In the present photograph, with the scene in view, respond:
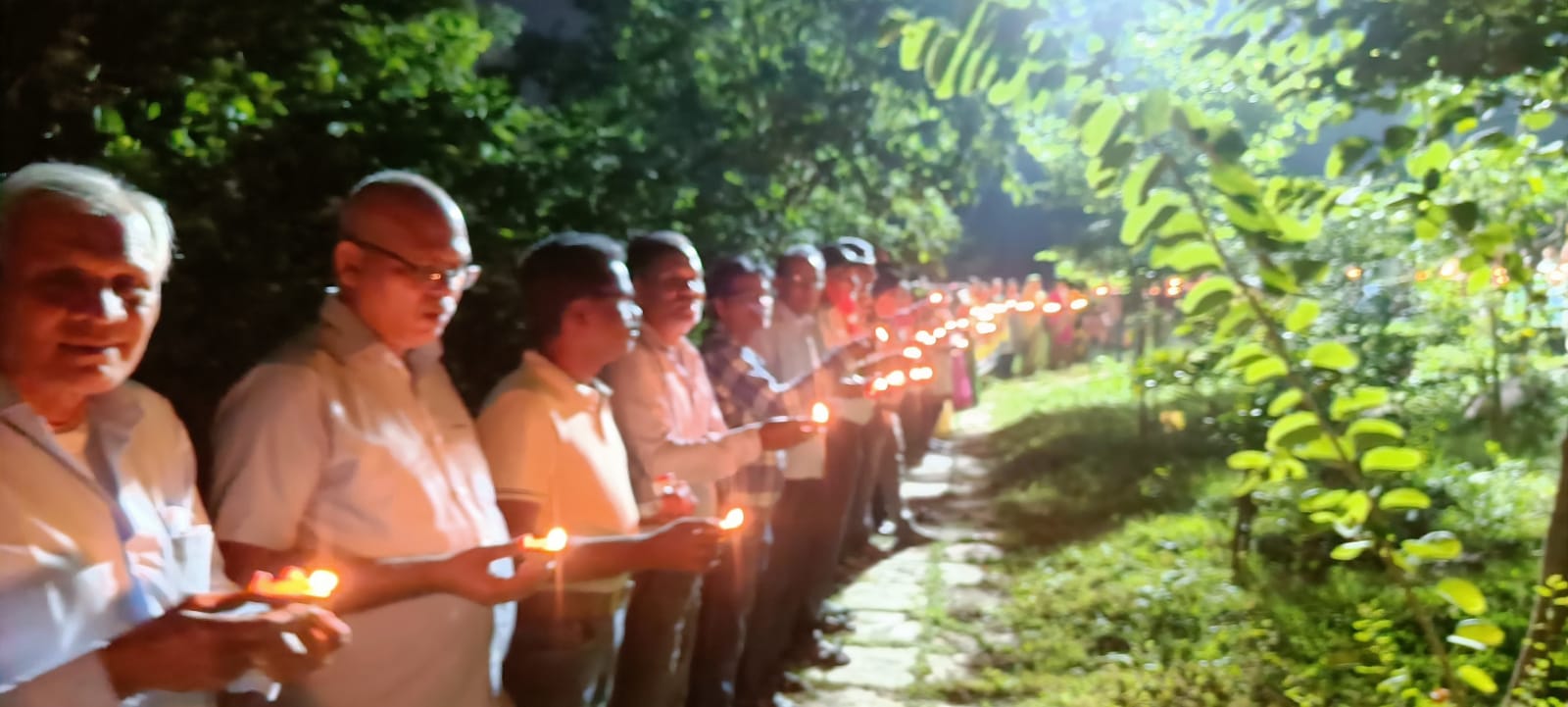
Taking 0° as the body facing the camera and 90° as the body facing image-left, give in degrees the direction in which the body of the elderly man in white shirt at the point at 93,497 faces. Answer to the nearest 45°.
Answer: approximately 315°

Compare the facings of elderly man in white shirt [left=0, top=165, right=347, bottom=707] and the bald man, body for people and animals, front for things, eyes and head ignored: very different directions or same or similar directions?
same or similar directions

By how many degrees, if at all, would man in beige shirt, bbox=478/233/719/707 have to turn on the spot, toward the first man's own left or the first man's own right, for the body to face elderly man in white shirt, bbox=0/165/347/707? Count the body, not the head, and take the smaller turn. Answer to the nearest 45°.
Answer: approximately 135° to the first man's own right

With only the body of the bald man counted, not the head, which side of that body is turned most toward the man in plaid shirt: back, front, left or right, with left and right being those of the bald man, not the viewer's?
left

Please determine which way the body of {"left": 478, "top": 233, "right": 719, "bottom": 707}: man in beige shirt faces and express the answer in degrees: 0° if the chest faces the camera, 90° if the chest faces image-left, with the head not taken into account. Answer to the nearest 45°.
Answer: approximately 270°

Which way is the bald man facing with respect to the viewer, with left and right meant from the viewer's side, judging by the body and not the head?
facing the viewer and to the right of the viewer

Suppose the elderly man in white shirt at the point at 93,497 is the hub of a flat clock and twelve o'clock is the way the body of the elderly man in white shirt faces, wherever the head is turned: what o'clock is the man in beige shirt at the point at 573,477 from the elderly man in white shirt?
The man in beige shirt is roughly at 9 o'clock from the elderly man in white shirt.

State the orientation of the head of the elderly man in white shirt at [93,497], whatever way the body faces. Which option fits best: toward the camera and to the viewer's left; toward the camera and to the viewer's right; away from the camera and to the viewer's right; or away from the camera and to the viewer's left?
toward the camera and to the viewer's right

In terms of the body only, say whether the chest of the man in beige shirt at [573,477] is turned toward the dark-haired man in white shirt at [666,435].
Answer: no

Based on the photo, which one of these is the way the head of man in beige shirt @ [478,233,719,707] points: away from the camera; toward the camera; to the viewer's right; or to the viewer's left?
to the viewer's right

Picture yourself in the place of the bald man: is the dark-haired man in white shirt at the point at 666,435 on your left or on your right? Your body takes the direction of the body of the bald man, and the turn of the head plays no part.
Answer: on your left

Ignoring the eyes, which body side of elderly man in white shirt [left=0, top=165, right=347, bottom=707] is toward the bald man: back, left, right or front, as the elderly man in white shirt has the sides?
left

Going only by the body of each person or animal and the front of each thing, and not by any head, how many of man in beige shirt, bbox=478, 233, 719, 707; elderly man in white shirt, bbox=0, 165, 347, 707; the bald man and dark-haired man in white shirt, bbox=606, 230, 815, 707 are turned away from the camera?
0

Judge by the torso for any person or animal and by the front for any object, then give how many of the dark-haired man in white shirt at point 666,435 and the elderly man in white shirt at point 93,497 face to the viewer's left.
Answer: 0
